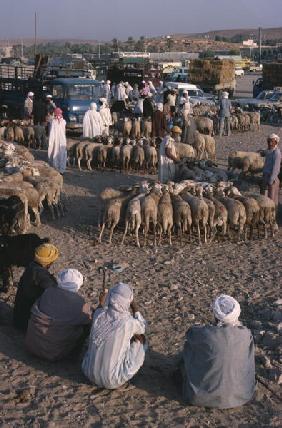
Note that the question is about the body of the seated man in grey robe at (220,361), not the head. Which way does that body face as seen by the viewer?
away from the camera

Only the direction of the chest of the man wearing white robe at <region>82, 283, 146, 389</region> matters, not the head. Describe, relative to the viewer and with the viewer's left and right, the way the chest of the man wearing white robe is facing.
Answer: facing away from the viewer and to the right of the viewer

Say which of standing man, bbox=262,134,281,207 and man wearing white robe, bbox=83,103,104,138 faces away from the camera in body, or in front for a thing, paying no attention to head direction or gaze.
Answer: the man wearing white robe

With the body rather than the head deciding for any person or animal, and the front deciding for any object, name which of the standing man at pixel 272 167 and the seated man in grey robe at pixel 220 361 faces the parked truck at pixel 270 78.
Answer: the seated man in grey robe

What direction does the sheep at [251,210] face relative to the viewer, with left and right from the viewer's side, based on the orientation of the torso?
facing away from the viewer and to the left of the viewer

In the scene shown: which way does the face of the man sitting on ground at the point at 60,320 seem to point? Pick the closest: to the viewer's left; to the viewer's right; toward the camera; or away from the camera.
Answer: away from the camera

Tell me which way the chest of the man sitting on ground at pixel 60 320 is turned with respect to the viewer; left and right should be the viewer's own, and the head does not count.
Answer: facing away from the viewer and to the right of the viewer

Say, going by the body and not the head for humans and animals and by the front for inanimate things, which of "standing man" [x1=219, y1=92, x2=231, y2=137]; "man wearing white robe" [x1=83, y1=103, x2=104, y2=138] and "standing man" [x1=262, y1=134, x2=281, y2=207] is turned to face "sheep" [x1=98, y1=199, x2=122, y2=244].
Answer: "standing man" [x1=262, y1=134, x2=281, y2=207]

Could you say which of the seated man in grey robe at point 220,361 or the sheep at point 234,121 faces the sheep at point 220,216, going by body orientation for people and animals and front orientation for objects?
the seated man in grey robe

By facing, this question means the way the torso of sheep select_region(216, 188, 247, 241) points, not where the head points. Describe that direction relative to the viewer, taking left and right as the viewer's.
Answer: facing away from the viewer and to the left of the viewer

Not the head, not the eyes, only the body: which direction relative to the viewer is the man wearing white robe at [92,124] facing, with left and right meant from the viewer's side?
facing away from the viewer

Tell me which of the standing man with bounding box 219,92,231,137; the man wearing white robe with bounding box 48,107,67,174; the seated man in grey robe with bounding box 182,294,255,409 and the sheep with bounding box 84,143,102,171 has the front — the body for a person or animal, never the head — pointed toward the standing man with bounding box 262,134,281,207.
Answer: the seated man in grey robe
